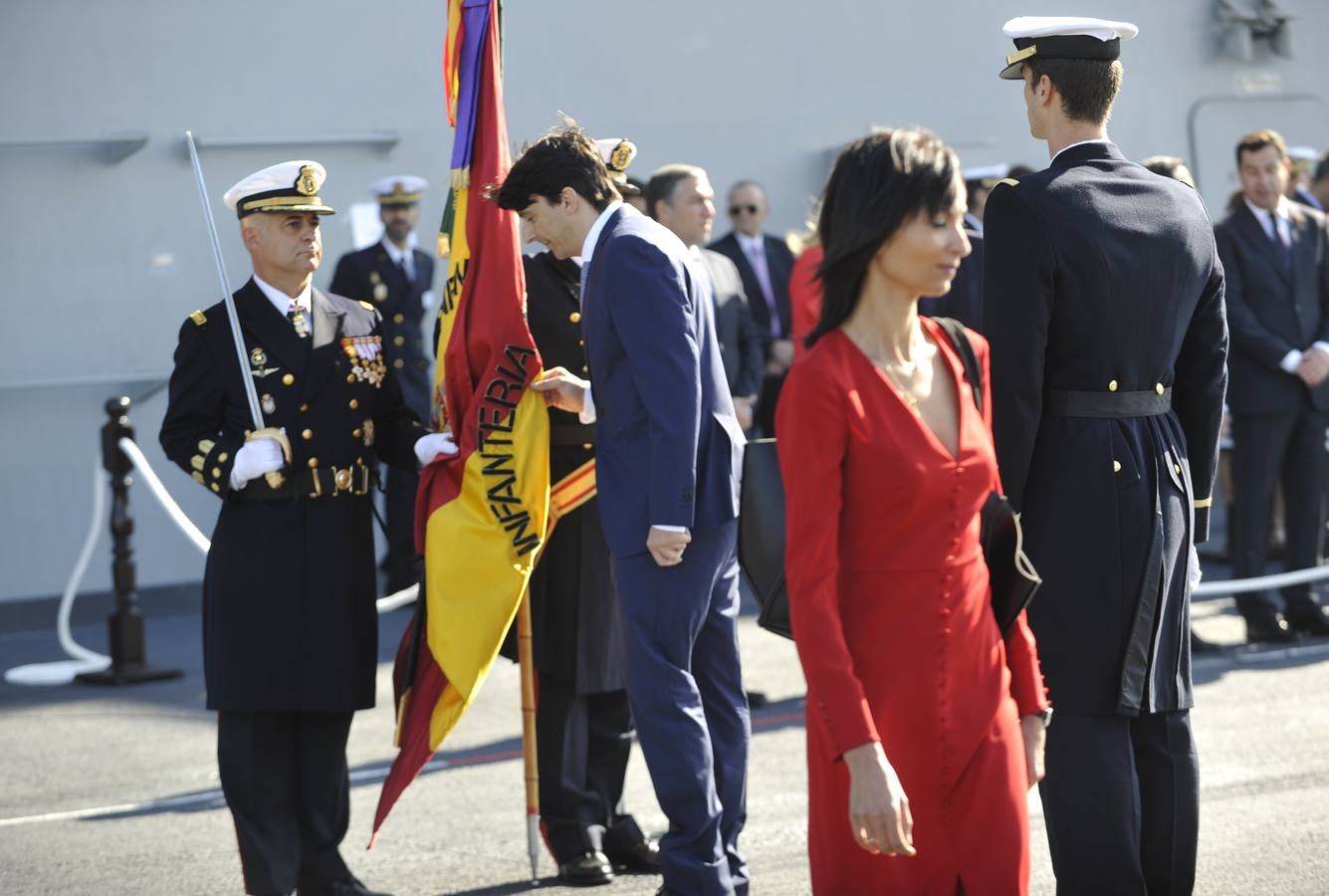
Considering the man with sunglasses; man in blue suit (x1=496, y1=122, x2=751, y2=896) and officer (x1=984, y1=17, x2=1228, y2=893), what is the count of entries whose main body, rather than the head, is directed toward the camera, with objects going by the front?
1

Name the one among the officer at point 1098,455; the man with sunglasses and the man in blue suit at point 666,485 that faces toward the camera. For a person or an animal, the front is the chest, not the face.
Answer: the man with sunglasses

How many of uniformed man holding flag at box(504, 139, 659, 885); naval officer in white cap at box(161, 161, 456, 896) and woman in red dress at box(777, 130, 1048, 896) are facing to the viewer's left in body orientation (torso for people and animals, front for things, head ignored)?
0

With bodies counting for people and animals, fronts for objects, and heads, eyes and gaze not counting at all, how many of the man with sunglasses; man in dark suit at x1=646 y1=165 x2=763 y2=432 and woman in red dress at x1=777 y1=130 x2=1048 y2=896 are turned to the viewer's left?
0

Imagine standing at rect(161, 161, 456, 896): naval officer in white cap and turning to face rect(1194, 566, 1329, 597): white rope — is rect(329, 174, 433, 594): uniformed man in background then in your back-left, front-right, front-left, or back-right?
front-left

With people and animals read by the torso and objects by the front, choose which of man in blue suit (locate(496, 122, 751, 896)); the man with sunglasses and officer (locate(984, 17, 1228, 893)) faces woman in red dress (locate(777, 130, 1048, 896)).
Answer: the man with sunglasses

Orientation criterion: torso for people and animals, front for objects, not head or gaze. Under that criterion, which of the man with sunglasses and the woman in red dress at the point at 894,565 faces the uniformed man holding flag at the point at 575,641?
the man with sunglasses

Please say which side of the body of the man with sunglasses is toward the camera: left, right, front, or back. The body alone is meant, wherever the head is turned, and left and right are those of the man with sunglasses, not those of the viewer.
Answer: front

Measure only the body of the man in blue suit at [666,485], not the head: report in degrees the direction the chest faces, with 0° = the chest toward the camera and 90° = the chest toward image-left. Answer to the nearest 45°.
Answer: approximately 90°

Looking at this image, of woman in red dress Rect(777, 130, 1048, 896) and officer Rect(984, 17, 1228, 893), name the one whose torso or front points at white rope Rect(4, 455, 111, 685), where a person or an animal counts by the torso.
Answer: the officer

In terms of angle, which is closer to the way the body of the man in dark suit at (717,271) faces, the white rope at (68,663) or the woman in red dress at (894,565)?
the woman in red dress

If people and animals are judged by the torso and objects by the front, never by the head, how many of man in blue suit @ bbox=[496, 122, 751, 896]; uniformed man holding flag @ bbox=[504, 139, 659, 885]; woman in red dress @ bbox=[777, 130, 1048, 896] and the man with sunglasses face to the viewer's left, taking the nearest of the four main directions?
1

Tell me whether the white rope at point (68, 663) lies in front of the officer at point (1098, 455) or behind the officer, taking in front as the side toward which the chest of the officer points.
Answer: in front

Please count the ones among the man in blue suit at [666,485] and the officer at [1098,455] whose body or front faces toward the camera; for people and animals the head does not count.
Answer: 0

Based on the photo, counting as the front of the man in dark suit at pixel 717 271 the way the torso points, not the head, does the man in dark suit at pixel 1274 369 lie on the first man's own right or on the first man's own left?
on the first man's own left

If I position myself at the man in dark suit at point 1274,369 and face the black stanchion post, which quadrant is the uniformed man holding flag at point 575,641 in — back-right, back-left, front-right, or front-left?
front-left
